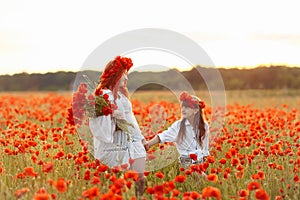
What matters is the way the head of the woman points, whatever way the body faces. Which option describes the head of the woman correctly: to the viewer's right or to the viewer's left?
to the viewer's right

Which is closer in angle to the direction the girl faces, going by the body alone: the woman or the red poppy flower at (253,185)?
the woman

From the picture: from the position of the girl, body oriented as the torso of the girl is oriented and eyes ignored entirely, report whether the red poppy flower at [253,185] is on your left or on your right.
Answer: on your left
